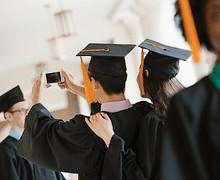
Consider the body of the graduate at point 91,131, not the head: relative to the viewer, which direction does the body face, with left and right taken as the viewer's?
facing away from the viewer and to the left of the viewer

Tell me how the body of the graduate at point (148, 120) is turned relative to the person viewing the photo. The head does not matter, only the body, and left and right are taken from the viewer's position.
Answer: facing away from the viewer and to the left of the viewer
